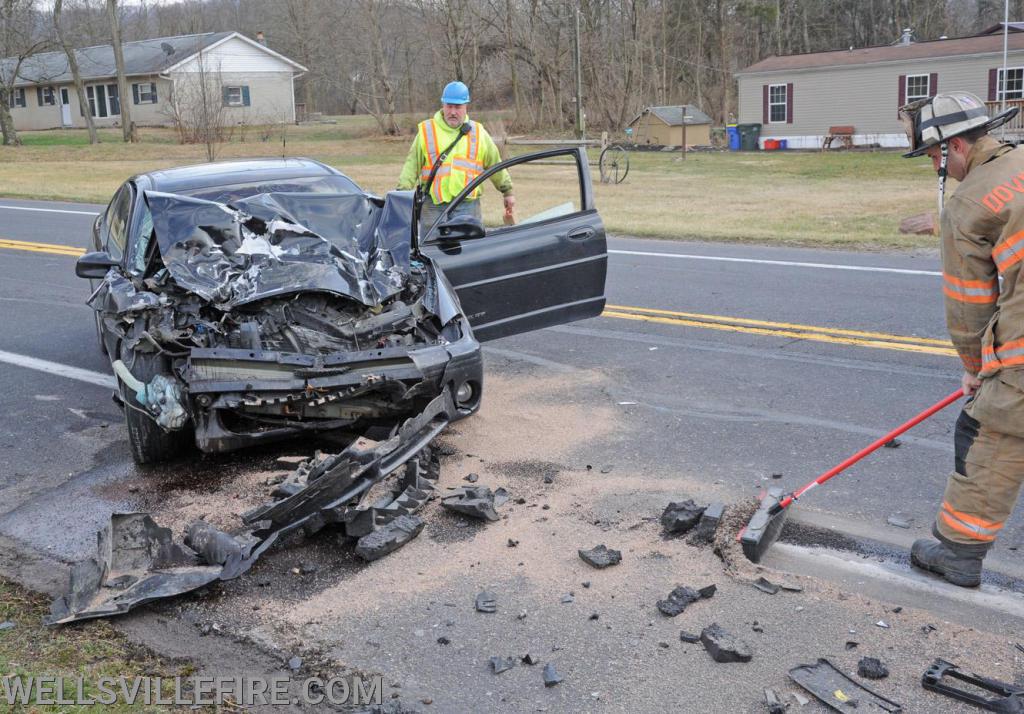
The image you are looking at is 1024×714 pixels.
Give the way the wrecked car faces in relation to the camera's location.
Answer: facing the viewer

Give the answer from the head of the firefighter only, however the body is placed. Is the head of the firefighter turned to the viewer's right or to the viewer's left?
to the viewer's left

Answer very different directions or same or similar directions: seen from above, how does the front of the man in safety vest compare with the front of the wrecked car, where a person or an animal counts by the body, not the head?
same or similar directions

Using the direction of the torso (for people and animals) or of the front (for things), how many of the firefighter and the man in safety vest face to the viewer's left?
1

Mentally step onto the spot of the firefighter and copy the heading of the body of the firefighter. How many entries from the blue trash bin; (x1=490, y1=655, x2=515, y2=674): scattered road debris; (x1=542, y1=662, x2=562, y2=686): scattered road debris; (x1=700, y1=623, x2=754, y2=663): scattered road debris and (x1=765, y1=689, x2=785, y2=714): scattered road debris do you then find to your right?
1

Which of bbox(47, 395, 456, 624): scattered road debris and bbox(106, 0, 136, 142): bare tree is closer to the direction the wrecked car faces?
the scattered road debris

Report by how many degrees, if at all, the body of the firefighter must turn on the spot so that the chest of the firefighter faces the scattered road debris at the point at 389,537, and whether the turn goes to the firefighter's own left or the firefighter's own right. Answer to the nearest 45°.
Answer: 0° — they already face it

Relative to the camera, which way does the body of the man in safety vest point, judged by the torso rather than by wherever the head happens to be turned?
toward the camera

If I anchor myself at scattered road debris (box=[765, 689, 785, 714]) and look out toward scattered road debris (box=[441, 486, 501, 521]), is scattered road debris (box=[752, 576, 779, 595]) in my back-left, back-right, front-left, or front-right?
front-right

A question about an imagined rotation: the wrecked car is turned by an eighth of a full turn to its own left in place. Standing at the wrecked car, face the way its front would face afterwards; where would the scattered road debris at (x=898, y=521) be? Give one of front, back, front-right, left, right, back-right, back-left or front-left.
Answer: front

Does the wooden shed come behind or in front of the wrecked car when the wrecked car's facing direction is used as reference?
behind

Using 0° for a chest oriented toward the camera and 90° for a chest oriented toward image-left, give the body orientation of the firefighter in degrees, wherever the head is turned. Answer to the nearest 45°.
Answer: approximately 90°

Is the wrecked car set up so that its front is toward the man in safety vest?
no

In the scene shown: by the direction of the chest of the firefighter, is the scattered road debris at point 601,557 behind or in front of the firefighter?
in front

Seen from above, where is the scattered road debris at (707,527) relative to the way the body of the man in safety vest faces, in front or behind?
in front

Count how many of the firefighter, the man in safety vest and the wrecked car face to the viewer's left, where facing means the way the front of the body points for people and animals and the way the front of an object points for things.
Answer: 1
